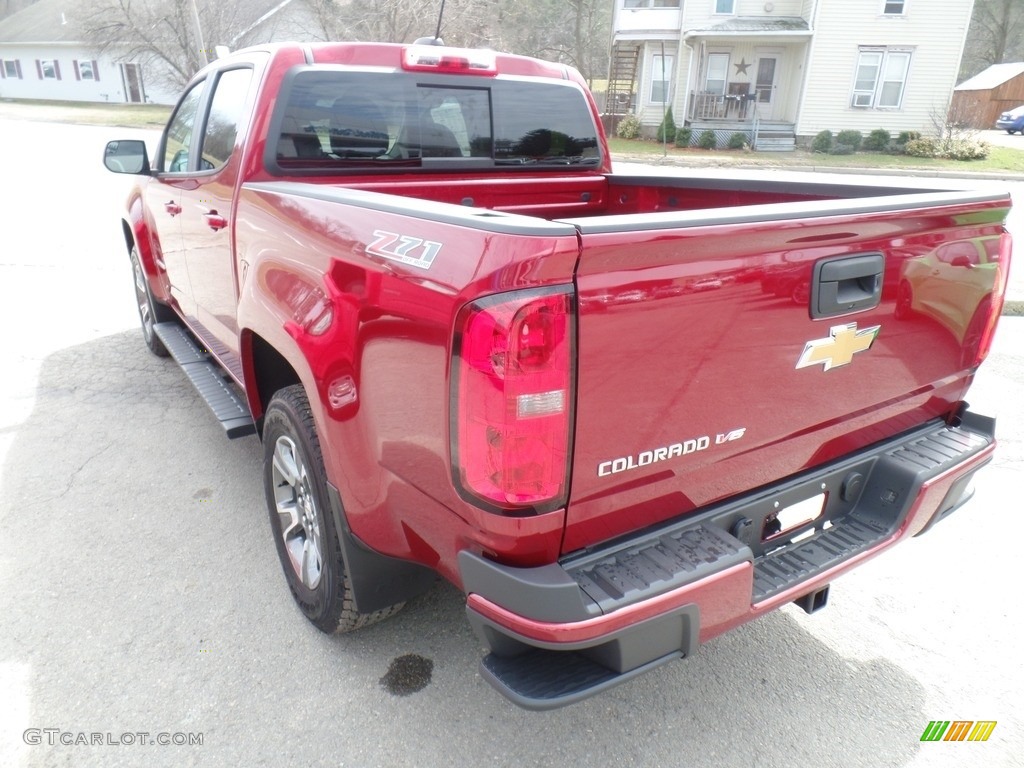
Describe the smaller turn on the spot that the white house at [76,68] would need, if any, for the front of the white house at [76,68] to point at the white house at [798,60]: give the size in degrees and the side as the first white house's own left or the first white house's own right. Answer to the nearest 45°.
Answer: approximately 45° to the first white house's own left

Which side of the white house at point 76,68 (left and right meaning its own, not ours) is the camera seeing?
front

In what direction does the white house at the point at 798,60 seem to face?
toward the camera

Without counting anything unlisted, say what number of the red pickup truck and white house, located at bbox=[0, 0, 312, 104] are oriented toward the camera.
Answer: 1

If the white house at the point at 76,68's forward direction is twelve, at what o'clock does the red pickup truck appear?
The red pickup truck is roughly at 12 o'clock from the white house.

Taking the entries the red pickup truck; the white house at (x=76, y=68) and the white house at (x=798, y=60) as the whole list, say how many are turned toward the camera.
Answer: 2

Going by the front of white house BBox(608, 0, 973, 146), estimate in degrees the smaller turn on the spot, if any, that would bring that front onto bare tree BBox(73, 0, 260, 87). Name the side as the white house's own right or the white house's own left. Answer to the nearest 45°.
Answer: approximately 90° to the white house's own right

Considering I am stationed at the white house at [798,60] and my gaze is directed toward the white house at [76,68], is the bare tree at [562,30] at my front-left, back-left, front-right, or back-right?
front-right

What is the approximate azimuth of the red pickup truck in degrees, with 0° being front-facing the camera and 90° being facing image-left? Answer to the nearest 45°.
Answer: approximately 135°

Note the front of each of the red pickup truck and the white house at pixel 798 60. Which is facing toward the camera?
the white house

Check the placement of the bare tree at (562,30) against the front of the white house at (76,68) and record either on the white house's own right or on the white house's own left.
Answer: on the white house's own left

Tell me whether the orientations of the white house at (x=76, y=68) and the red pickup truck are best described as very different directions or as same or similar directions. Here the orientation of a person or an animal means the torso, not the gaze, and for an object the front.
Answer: very different directions

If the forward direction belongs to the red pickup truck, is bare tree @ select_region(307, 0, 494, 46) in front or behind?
in front
